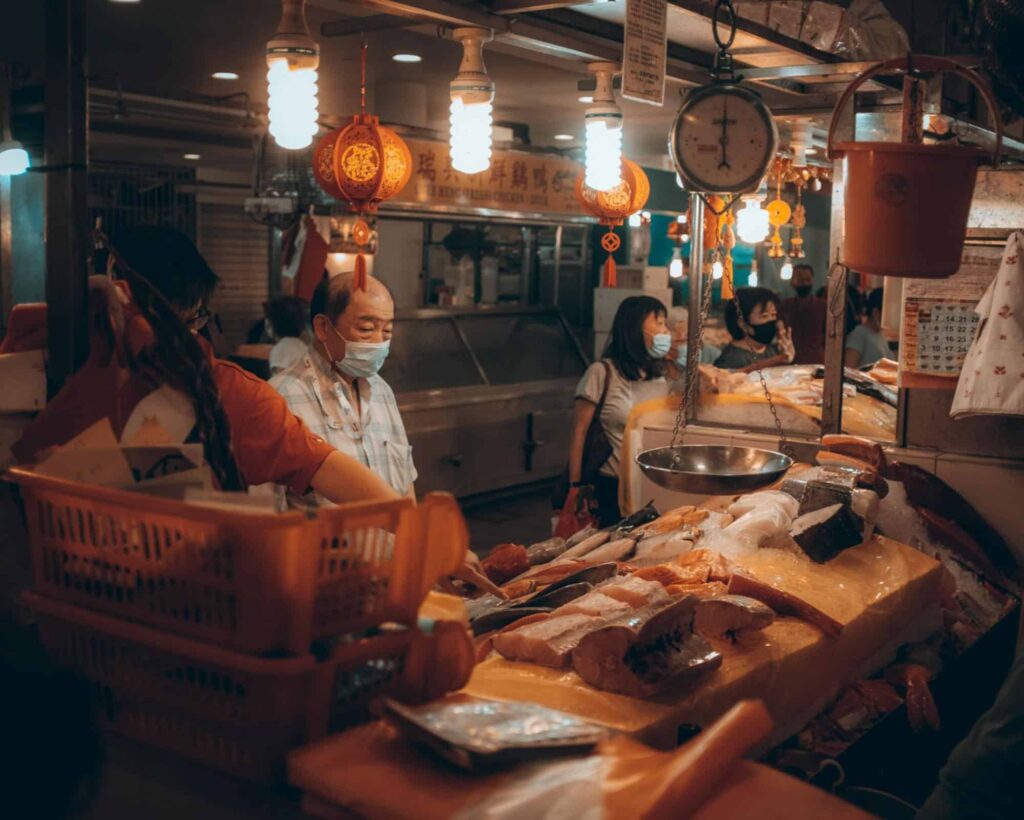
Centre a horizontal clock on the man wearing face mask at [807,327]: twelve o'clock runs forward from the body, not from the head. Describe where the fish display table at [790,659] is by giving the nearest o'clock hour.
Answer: The fish display table is roughly at 12 o'clock from the man wearing face mask.

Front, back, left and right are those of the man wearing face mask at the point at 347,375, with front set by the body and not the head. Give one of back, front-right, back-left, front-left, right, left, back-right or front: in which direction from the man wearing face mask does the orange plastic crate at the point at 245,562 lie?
front-right

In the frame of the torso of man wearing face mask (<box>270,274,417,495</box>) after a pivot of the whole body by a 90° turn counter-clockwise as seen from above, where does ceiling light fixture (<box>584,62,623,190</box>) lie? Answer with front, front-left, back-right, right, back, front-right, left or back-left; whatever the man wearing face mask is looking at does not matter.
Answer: front

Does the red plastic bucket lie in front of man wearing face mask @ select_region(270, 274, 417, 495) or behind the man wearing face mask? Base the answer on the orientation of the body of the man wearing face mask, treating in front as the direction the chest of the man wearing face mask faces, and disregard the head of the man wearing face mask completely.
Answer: in front

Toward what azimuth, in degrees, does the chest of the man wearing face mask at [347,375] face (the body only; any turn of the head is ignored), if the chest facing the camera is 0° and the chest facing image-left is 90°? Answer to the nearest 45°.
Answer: approximately 315°

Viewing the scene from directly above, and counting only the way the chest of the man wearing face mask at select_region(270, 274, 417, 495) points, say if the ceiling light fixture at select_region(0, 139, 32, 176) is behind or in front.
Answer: behind

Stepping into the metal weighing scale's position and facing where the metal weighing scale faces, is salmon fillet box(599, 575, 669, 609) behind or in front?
in front

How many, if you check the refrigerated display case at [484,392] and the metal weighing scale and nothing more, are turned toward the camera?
2

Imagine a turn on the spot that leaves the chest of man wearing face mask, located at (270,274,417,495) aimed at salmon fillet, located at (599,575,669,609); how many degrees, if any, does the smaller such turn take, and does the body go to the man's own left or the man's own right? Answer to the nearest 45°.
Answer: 0° — they already face it
